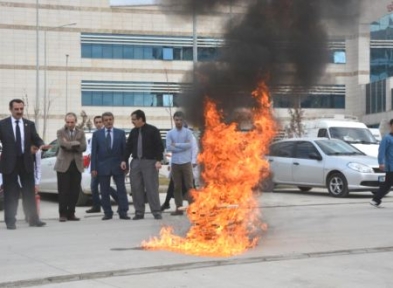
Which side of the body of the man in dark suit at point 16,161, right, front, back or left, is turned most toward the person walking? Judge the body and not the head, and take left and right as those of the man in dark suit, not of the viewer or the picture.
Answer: left

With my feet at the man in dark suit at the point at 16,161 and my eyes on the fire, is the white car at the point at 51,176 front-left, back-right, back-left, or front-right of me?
back-left

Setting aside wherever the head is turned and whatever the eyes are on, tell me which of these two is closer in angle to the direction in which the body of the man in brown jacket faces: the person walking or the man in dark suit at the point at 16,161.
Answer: the man in dark suit

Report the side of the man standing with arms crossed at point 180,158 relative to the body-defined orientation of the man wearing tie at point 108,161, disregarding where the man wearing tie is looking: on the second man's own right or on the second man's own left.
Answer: on the second man's own left

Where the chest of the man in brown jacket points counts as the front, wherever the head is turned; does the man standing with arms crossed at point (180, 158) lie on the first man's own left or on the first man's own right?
on the first man's own left

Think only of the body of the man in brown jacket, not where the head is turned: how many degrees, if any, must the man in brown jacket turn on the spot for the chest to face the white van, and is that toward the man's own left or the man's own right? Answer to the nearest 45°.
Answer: approximately 135° to the man's own left

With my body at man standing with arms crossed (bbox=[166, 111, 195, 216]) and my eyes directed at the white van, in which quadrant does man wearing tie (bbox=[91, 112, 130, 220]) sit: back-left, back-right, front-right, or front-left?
back-left

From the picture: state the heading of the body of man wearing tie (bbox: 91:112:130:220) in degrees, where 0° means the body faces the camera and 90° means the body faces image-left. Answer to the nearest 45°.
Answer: approximately 0°

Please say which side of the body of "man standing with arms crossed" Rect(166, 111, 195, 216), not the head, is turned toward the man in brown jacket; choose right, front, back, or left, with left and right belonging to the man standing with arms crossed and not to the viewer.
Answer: right
